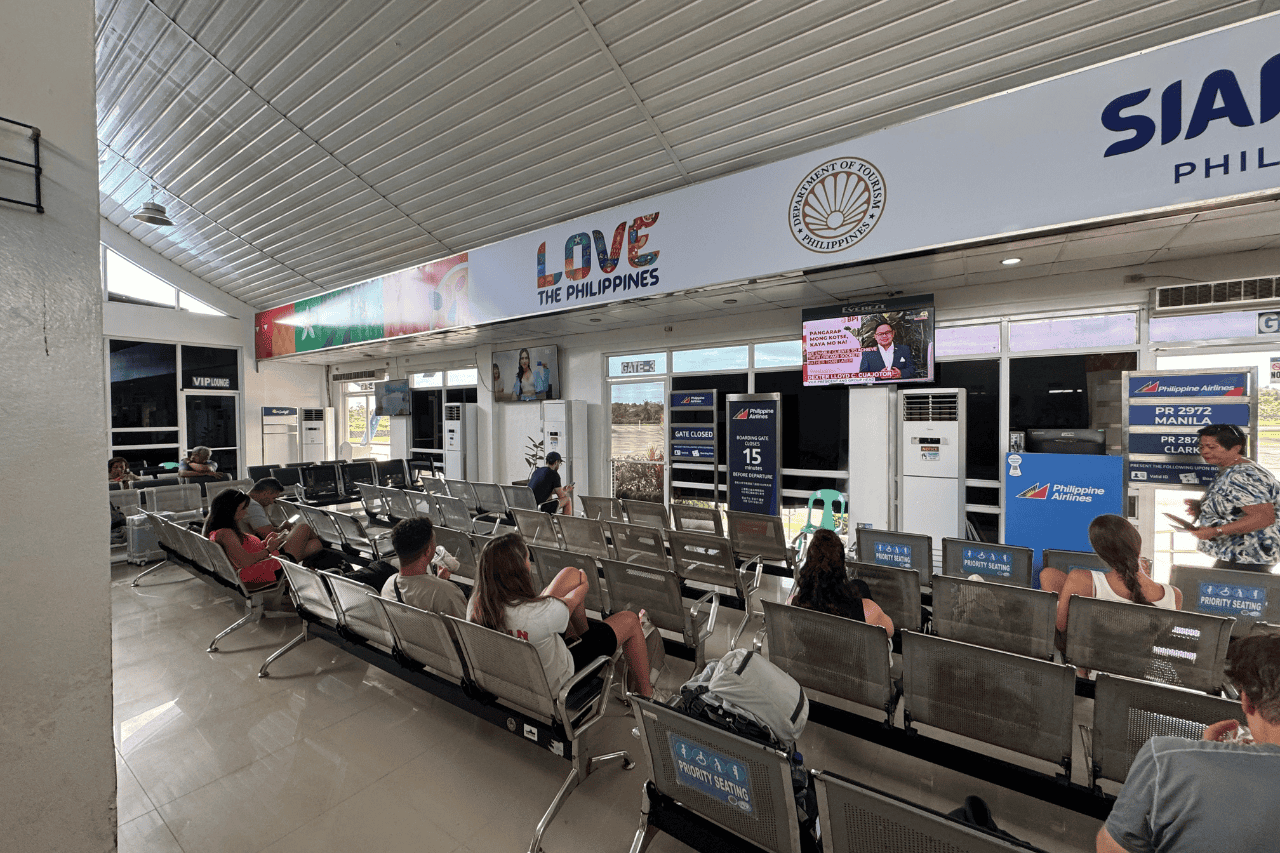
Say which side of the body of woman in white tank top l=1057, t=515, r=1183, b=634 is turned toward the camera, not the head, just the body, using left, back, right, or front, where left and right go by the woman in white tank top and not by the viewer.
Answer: back

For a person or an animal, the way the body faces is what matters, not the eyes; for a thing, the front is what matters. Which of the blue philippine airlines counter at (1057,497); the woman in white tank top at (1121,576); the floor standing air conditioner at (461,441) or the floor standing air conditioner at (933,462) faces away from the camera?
the woman in white tank top

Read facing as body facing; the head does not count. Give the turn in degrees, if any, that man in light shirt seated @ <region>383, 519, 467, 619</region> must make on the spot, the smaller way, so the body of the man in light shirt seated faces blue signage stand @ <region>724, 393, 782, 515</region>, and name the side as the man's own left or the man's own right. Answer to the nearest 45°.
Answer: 0° — they already face it

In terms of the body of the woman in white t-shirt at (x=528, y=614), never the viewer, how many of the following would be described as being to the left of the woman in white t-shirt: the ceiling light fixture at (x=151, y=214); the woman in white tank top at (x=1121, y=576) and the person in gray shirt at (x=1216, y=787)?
1

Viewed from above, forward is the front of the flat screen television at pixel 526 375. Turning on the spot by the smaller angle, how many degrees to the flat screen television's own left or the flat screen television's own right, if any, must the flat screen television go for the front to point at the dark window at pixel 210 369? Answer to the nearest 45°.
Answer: approximately 90° to the flat screen television's own right

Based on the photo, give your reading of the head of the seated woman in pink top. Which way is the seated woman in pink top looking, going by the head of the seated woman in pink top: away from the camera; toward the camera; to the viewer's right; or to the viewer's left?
to the viewer's right

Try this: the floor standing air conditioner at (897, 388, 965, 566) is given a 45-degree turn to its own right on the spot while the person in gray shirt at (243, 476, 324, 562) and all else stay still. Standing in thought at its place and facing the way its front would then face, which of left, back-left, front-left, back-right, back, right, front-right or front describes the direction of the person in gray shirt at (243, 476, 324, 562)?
front

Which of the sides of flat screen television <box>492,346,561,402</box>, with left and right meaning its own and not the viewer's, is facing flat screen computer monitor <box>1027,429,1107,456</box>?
left

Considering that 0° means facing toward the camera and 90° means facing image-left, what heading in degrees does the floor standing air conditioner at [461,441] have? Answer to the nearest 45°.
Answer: approximately 45°

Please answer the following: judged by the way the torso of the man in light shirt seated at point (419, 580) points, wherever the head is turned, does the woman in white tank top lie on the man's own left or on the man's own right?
on the man's own right

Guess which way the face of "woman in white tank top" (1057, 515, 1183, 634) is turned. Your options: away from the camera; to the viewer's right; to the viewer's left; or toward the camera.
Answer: away from the camera
